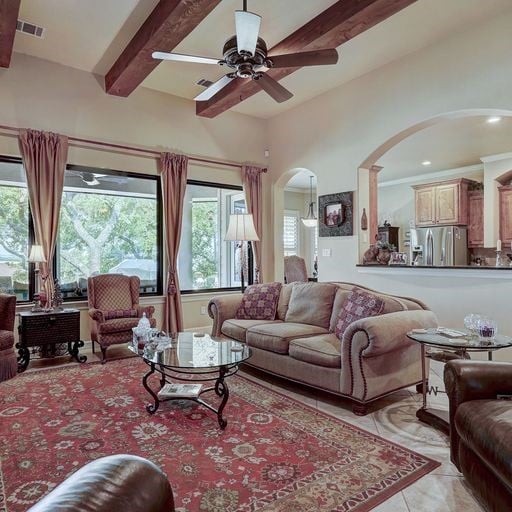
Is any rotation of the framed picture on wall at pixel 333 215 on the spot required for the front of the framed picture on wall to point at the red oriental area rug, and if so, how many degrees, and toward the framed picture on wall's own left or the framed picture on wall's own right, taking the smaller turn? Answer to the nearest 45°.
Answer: approximately 45° to the framed picture on wall's own left

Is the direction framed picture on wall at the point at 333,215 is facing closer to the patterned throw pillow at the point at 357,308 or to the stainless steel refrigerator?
the patterned throw pillow

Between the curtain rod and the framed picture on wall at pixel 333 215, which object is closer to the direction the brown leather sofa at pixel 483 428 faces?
the curtain rod

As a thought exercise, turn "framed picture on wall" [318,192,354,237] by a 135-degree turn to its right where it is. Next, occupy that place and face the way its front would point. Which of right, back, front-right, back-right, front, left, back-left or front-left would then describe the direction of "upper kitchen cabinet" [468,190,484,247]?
front-right

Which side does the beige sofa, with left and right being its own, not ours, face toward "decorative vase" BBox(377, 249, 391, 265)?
back

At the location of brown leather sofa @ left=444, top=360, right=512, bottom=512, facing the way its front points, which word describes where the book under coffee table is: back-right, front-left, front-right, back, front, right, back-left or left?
front-right

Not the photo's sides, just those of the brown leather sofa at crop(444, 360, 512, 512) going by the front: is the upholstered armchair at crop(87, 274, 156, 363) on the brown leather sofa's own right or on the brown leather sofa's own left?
on the brown leather sofa's own right

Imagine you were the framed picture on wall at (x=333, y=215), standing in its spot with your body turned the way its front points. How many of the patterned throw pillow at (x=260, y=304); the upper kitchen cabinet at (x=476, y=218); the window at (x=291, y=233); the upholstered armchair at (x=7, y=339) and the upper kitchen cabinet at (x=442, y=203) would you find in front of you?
2

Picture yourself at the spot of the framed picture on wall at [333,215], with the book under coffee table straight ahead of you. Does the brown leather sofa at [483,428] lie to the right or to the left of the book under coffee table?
left
